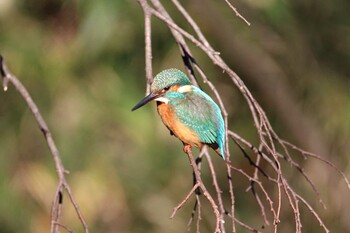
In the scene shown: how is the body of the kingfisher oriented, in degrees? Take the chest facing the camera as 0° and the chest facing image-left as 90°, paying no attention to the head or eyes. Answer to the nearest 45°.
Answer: approximately 90°

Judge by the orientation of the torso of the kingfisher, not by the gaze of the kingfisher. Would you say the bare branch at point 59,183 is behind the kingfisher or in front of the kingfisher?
in front
